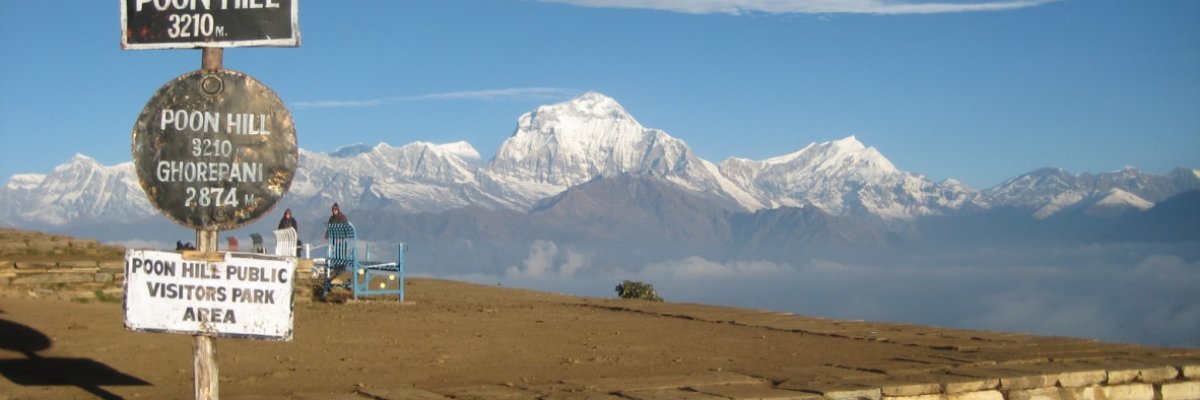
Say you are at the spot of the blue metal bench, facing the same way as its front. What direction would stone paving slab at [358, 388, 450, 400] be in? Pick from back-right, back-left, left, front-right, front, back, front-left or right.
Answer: back-right

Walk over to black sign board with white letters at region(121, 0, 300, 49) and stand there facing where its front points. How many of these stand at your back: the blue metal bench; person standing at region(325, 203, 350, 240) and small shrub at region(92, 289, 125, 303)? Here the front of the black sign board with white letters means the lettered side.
3

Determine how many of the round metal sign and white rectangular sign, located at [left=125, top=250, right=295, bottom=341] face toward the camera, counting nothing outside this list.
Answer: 2

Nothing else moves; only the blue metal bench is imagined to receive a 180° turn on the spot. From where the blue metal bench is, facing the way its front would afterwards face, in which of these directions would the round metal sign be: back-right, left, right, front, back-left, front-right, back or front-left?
front-left

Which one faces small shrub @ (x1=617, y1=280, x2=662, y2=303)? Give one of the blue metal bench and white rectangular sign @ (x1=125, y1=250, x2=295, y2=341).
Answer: the blue metal bench

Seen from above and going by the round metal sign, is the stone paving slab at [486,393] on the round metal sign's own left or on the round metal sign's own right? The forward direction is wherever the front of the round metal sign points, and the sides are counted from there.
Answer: on the round metal sign's own left

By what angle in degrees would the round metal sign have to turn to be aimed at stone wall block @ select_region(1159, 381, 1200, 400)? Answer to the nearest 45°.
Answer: approximately 90° to its left

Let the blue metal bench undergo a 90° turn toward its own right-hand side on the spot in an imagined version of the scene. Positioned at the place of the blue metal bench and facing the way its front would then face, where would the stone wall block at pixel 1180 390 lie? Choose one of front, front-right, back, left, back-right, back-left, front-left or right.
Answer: front

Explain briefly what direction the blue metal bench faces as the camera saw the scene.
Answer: facing away from the viewer and to the right of the viewer

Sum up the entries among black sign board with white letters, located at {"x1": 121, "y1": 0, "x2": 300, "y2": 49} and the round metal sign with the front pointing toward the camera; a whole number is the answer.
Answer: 2

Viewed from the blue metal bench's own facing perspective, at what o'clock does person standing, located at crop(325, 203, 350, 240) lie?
The person standing is roughly at 10 o'clock from the blue metal bench.

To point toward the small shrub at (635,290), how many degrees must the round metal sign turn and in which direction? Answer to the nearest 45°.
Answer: approximately 135° to its left
